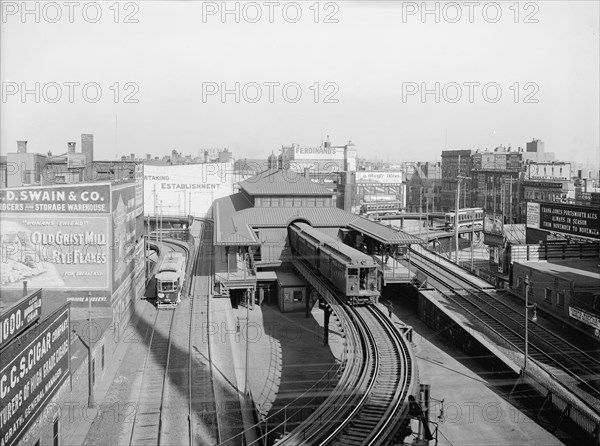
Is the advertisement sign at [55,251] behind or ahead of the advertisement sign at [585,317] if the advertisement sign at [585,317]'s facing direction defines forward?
ahead

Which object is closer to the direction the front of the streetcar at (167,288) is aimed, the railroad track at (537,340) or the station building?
the railroad track

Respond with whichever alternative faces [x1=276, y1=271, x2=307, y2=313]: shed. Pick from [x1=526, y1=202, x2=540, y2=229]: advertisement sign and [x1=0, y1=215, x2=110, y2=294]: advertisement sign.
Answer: [x1=526, y1=202, x2=540, y2=229]: advertisement sign

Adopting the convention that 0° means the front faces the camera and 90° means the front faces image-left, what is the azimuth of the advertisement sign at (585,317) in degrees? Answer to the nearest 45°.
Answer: approximately 45°

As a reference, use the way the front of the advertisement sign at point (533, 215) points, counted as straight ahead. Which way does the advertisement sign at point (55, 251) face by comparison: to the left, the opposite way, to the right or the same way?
to the left

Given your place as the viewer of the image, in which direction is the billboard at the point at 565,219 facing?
facing the viewer and to the left of the viewer

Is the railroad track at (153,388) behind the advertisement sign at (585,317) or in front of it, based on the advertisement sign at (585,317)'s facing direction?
in front

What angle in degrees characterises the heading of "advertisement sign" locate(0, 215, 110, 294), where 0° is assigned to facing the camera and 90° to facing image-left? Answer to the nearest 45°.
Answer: approximately 0°

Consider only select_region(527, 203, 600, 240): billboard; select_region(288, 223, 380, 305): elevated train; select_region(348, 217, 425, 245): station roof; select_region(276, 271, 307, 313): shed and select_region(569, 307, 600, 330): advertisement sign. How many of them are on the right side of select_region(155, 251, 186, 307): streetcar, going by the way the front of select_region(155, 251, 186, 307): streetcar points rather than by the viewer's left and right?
0

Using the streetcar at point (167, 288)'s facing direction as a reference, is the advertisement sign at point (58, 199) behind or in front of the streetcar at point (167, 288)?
in front

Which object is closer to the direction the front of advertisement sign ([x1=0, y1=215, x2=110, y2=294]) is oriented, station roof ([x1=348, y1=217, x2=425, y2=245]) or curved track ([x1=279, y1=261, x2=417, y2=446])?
the curved track

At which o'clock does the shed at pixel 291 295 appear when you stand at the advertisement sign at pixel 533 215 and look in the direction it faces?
The shed is roughly at 12 o'clock from the advertisement sign.

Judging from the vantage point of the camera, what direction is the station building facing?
facing the viewer

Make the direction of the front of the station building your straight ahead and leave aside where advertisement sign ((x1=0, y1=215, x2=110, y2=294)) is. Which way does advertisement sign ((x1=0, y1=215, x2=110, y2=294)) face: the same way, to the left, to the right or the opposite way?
the same way

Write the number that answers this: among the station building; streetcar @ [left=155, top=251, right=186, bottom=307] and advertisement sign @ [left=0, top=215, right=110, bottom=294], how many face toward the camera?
3

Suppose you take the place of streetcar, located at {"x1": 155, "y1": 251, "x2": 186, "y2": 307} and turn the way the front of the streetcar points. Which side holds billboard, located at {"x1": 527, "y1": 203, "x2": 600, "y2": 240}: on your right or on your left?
on your left

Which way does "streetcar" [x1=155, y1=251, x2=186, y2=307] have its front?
toward the camera
